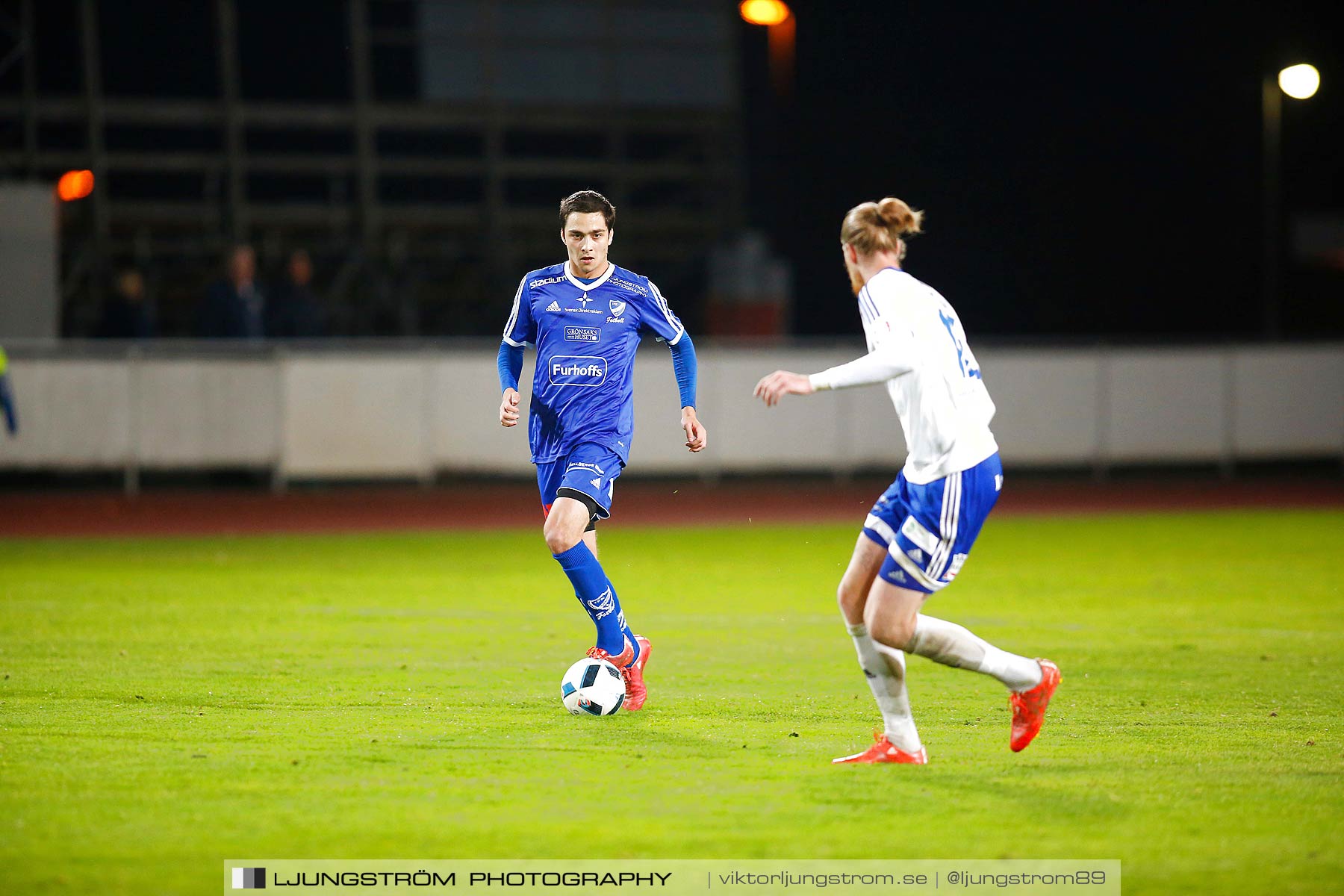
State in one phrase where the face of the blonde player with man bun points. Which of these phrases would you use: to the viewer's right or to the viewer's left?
to the viewer's left

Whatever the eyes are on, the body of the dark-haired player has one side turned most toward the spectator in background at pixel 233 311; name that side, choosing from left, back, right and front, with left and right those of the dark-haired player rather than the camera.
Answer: back

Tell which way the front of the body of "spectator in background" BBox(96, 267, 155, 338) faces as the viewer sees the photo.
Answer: toward the camera

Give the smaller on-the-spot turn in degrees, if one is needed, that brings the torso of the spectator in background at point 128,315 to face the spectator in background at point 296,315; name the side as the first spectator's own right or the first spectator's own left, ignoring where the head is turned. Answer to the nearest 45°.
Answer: approximately 90° to the first spectator's own left

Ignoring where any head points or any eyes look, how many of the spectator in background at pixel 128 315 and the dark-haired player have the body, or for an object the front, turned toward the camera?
2

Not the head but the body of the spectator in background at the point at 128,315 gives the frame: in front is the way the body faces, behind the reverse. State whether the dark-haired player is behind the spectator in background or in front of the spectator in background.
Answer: in front

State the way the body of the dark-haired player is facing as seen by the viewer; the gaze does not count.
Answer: toward the camera

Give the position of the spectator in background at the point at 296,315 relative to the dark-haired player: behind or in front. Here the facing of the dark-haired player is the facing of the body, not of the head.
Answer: behind

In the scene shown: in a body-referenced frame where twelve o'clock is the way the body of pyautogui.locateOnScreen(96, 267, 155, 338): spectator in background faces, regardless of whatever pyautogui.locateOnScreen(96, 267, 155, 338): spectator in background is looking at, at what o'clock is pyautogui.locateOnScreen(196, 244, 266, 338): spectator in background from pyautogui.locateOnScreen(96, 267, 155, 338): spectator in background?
pyautogui.locateOnScreen(196, 244, 266, 338): spectator in background is roughly at 10 o'clock from pyautogui.locateOnScreen(96, 267, 155, 338): spectator in background.

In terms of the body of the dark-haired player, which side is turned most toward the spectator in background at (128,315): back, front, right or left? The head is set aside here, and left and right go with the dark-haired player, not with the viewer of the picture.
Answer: back

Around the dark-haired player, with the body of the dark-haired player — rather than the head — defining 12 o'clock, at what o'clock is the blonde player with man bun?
The blonde player with man bun is roughly at 11 o'clock from the dark-haired player.
